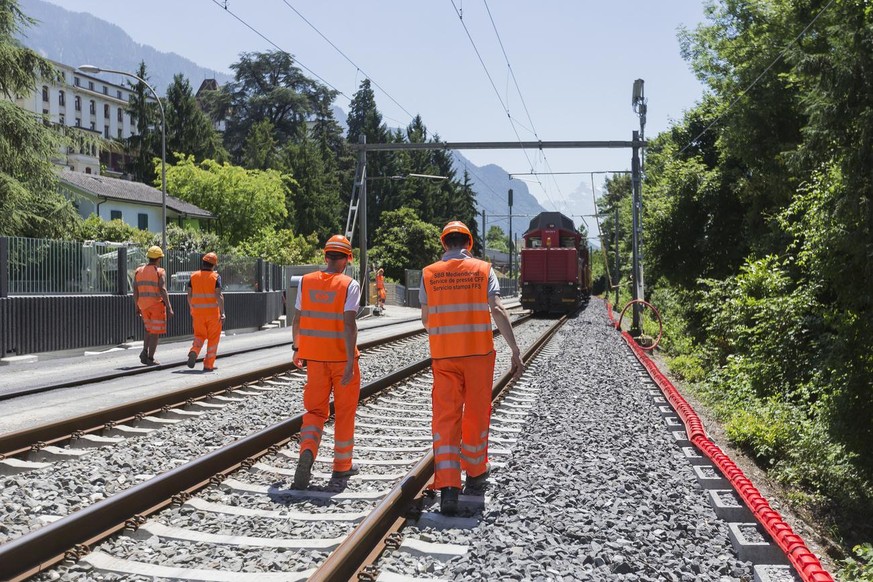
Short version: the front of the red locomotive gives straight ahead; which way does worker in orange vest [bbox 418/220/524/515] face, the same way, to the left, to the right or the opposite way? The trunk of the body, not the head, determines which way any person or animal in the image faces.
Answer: the opposite way

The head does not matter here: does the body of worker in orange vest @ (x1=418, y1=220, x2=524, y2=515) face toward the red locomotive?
yes

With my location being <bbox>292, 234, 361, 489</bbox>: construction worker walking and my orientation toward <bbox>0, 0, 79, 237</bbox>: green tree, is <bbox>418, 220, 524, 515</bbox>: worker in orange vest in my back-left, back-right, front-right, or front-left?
back-right

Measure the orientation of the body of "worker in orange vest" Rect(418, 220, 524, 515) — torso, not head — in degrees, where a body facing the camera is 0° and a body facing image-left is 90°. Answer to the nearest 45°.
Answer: approximately 180°

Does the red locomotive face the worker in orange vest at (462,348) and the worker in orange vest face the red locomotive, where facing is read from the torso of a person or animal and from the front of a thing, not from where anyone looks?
yes

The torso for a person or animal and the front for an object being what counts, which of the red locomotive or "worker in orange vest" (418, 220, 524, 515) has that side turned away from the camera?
the worker in orange vest

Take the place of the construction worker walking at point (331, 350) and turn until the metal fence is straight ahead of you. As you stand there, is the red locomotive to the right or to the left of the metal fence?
right

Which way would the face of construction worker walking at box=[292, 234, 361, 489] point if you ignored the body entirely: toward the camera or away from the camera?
away from the camera

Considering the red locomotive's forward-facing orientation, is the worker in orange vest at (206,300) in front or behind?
in front

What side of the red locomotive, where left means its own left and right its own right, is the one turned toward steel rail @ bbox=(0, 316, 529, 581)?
front

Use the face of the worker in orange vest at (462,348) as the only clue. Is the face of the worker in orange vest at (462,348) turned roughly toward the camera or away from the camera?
away from the camera

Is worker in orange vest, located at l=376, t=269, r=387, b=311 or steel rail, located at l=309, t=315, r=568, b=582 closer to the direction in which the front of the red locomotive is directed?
the steel rail

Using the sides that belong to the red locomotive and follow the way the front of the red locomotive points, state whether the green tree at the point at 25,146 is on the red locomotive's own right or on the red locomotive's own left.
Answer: on the red locomotive's own right

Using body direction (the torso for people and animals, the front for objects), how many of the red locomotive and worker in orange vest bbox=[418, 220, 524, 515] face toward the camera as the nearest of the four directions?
1
